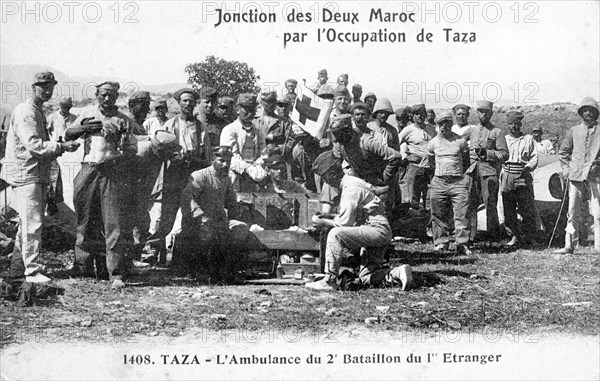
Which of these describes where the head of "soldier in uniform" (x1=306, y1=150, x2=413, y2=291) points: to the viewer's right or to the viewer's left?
to the viewer's left

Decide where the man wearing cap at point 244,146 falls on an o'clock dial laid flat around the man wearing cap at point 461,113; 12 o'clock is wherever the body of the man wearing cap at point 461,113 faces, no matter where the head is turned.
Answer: the man wearing cap at point 244,146 is roughly at 2 o'clock from the man wearing cap at point 461,113.

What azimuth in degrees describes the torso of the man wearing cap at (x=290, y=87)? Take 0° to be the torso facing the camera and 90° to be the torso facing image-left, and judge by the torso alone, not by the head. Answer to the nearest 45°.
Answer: approximately 0°

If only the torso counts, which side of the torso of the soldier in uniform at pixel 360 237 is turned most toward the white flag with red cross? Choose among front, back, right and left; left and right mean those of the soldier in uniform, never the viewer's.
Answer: right

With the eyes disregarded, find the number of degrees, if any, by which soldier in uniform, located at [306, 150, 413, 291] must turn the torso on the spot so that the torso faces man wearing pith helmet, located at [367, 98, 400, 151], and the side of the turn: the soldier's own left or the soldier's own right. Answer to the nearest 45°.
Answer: approximately 90° to the soldier's own right

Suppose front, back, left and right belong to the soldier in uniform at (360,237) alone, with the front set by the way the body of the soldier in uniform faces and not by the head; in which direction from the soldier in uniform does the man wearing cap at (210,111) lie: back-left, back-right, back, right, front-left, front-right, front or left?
front-right

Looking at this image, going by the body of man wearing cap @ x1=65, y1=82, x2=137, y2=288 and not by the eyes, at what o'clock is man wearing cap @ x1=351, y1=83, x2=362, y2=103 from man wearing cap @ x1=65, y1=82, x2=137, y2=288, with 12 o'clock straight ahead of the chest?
man wearing cap @ x1=351, y1=83, x2=362, y2=103 is roughly at 8 o'clock from man wearing cap @ x1=65, y1=82, x2=137, y2=288.

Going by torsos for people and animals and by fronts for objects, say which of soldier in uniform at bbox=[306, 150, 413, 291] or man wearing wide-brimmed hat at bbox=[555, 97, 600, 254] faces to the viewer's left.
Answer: the soldier in uniform

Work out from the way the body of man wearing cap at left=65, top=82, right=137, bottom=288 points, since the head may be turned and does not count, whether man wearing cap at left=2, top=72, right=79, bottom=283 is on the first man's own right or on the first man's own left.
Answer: on the first man's own right
